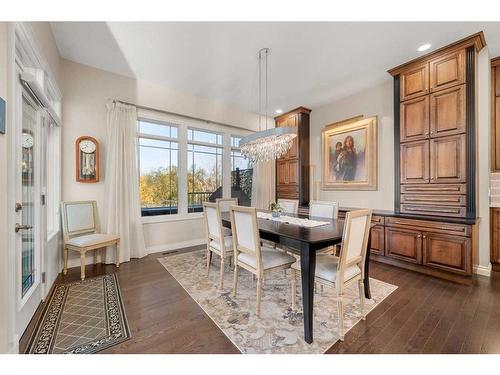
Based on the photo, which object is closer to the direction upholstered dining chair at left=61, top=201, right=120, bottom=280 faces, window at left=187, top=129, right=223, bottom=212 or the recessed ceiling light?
the recessed ceiling light

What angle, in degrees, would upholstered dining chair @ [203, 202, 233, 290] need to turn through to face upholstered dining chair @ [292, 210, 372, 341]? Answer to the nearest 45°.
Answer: approximately 90° to its right

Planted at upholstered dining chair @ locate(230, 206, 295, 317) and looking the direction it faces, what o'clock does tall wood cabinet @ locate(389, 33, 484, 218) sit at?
The tall wood cabinet is roughly at 1 o'clock from the upholstered dining chair.

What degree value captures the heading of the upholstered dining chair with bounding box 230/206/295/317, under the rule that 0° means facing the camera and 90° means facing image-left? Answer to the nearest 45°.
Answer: approximately 225°

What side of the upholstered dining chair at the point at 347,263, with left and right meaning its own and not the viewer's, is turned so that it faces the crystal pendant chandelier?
front

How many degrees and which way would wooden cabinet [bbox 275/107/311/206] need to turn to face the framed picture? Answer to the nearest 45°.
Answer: approximately 90° to its left

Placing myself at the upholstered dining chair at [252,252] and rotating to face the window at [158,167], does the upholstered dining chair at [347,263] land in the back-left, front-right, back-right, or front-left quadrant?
back-right

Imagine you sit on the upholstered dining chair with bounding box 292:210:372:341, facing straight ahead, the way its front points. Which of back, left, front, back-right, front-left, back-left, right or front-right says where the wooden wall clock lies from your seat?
front-left

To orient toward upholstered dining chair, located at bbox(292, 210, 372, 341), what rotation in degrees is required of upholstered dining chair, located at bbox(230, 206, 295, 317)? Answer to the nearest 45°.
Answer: approximately 45° to its right
